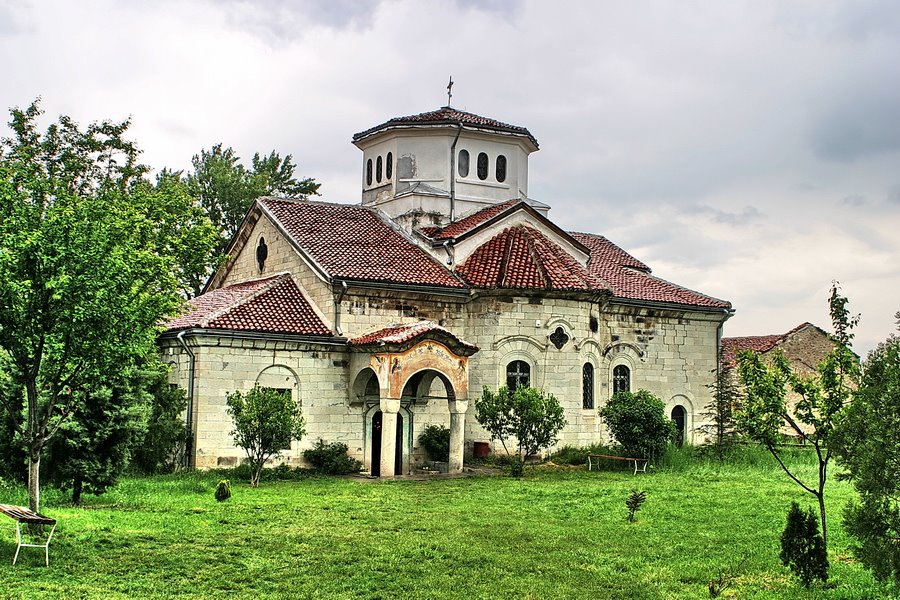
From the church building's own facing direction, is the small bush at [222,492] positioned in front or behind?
in front

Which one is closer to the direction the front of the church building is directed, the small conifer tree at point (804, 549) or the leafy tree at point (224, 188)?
the small conifer tree

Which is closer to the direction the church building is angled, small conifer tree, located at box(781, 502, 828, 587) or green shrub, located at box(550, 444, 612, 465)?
the small conifer tree

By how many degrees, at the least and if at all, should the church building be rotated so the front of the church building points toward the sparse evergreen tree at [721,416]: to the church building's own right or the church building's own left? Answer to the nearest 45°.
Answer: approximately 135° to the church building's own left

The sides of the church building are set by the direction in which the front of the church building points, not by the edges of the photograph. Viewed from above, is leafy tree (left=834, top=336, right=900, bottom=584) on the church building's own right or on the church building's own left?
on the church building's own left

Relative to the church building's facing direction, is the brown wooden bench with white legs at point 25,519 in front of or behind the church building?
in front

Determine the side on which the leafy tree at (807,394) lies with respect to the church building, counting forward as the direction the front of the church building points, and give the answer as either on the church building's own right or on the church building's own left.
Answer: on the church building's own left

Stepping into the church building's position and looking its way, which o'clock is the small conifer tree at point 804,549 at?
The small conifer tree is roughly at 12 o'clock from the church building.
